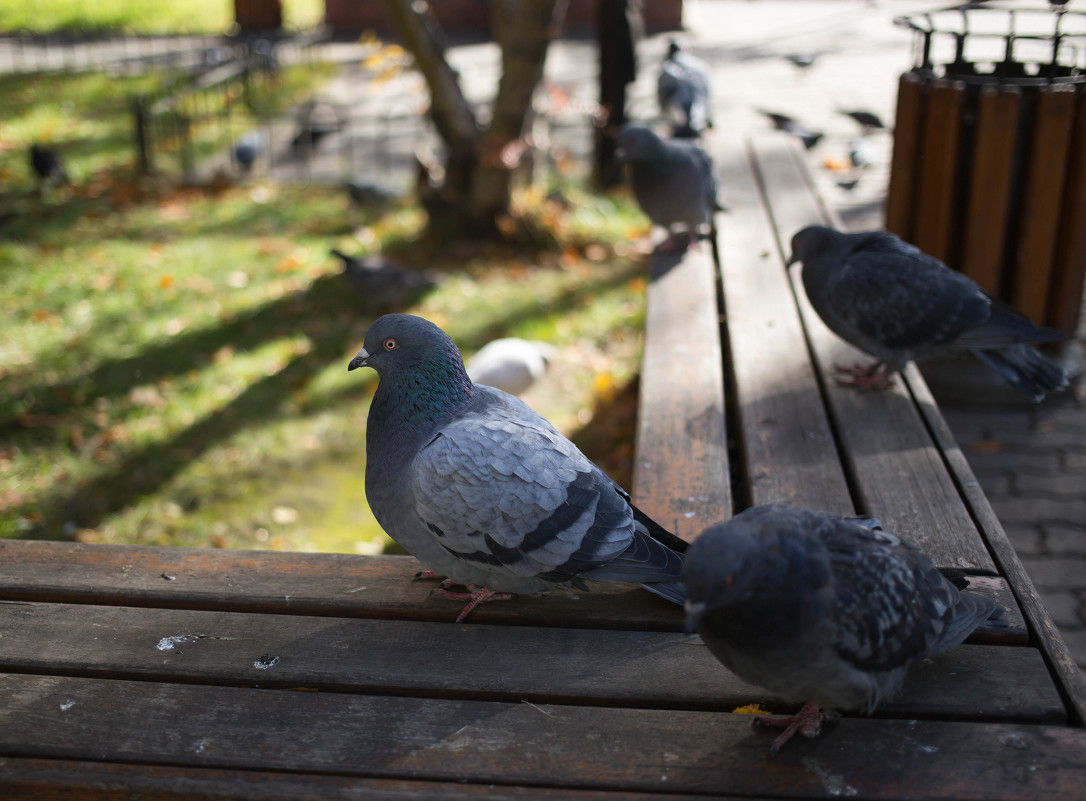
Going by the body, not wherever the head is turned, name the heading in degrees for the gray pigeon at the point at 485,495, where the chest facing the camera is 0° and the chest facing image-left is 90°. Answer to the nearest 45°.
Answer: approximately 90°

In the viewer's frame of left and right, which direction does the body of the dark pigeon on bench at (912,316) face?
facing to the left of the viewer

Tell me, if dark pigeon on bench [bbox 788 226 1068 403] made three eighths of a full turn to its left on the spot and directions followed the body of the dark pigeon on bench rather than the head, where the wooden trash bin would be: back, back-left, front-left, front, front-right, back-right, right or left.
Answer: back-left

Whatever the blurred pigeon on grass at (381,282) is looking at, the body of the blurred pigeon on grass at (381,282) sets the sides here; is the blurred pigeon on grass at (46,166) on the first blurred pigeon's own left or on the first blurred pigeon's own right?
on the first blurred pigeon's own right

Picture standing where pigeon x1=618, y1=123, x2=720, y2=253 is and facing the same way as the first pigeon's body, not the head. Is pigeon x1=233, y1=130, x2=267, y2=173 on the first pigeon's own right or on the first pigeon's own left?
on the first pigeon's own right

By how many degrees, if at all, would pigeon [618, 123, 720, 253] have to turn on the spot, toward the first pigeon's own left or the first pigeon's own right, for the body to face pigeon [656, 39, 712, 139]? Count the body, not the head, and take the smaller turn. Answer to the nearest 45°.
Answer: approximately 135° to the first pigeon's own right

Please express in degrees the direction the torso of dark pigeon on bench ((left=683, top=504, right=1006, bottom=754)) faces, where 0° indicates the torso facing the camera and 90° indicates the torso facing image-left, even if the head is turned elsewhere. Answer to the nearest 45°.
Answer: approximately 45°
